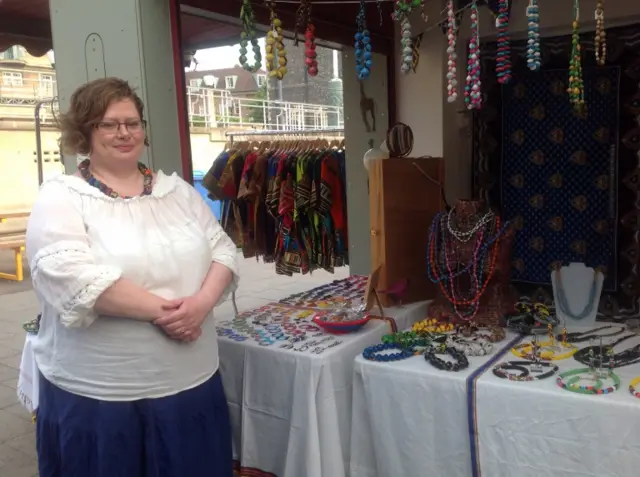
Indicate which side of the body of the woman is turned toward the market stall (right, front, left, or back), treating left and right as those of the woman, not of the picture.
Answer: left

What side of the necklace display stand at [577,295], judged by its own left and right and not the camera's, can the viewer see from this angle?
front

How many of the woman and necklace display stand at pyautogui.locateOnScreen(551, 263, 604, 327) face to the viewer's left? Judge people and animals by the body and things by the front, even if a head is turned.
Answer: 0

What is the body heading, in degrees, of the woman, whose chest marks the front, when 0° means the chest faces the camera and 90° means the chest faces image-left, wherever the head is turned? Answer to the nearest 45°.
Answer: approximately 315°

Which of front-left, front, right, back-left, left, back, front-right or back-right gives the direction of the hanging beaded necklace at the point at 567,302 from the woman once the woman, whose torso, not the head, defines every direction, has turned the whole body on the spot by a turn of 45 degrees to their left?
front

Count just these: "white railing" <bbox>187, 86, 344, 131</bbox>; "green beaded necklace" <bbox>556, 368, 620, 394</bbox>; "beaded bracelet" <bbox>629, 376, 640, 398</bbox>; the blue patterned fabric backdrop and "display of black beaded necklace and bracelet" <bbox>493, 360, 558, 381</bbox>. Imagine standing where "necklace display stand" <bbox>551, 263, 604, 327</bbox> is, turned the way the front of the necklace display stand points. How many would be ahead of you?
3

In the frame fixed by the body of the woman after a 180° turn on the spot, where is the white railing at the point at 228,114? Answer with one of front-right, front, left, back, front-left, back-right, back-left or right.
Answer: front-right
